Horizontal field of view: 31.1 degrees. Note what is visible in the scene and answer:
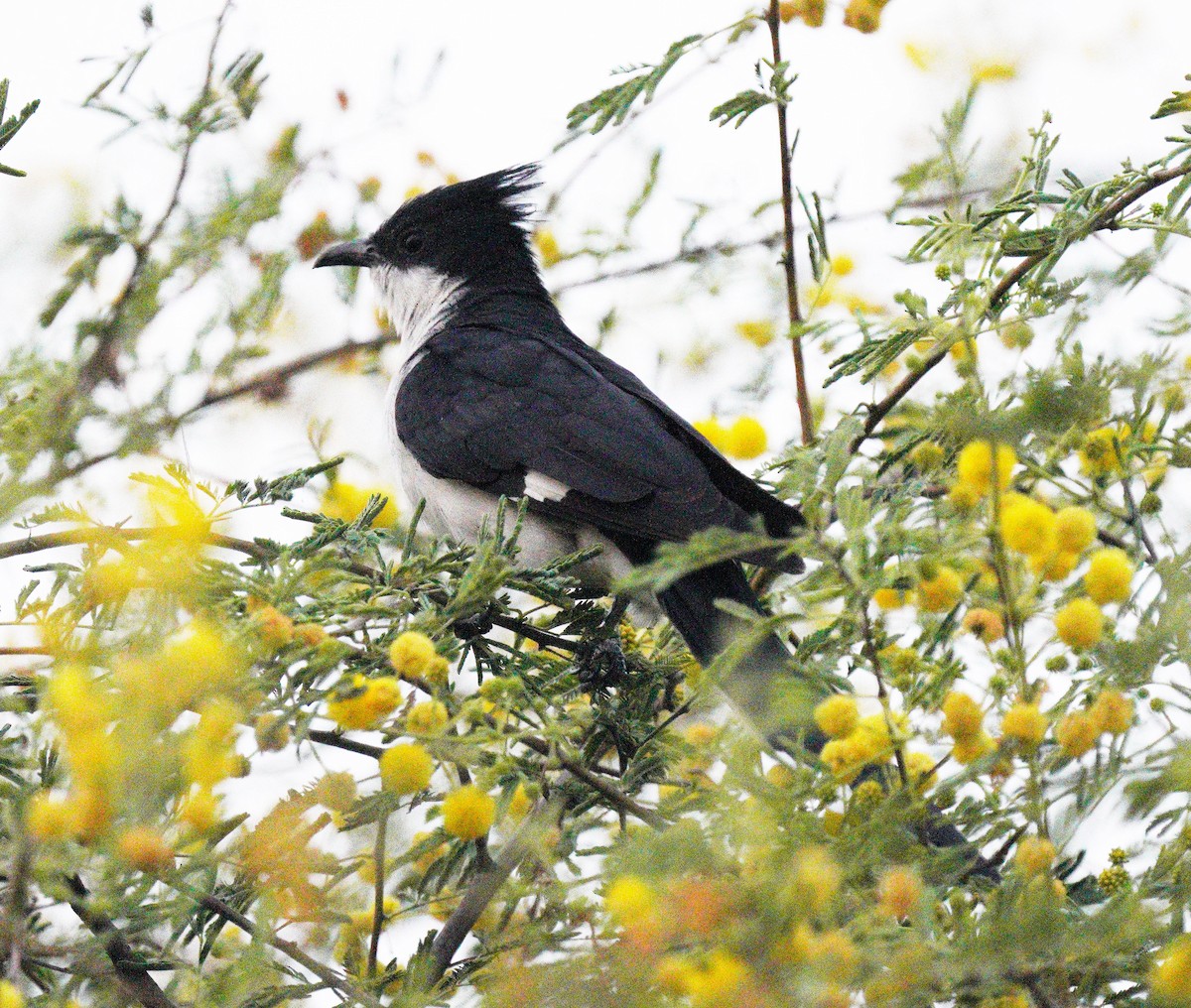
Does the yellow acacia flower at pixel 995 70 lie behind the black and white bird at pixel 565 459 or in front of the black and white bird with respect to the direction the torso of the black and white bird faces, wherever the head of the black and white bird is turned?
behind

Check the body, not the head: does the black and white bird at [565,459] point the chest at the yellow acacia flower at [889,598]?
no

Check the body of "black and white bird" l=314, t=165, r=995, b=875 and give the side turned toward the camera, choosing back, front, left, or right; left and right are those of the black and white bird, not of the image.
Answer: left
